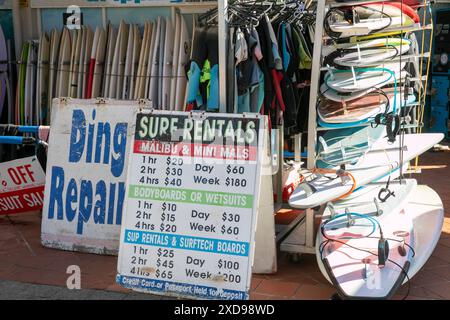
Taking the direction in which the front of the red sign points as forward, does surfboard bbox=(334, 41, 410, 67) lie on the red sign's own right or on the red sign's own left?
on the red sign's own left

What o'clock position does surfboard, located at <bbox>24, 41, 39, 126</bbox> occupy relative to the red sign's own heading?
The surfboard is roughly at 6 o'clock from the red sign.

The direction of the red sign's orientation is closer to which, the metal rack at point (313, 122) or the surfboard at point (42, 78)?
the metal rack

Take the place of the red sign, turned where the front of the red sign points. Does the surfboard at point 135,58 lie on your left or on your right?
on your left

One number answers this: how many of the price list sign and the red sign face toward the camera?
2

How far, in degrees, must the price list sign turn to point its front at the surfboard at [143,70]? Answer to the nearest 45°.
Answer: approximately 180°

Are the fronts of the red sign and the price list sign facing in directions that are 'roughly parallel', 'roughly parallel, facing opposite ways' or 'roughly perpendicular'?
roughly parallel

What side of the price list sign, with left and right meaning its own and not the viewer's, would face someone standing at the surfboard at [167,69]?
back

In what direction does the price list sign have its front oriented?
toward the camera

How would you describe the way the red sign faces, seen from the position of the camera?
facing the viewer

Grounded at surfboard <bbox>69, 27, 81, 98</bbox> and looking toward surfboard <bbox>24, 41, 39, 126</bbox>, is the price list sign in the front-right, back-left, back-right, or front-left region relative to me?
back-left

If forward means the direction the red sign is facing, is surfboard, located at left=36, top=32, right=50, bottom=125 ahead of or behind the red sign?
behind

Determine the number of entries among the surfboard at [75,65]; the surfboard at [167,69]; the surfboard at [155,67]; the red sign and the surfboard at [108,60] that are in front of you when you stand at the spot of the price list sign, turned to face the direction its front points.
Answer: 0

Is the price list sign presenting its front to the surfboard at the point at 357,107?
no

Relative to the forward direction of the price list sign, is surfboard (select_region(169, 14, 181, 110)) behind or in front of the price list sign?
behind
